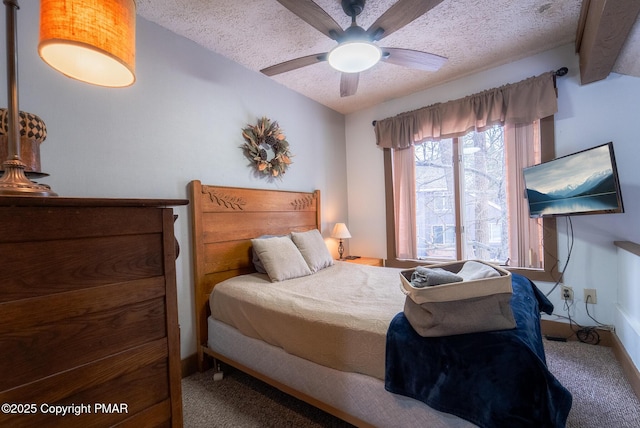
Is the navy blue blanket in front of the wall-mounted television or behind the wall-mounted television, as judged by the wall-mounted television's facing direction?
in front

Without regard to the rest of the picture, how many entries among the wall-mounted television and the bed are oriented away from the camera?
0

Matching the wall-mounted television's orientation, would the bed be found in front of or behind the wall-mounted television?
in front

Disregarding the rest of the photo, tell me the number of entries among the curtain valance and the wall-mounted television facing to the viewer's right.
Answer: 0

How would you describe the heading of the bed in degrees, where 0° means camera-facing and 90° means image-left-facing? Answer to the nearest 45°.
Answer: approximately 315°

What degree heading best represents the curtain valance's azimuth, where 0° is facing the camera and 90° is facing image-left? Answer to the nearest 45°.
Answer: approximately 45°

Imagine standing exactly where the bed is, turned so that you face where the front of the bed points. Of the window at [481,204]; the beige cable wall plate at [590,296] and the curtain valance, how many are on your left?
3

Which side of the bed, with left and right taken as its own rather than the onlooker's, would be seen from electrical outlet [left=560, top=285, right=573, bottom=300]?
left

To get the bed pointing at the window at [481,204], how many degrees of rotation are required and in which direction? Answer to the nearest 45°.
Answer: approximately 90° to its left

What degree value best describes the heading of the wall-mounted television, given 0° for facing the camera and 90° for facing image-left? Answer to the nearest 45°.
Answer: approximately 45°
